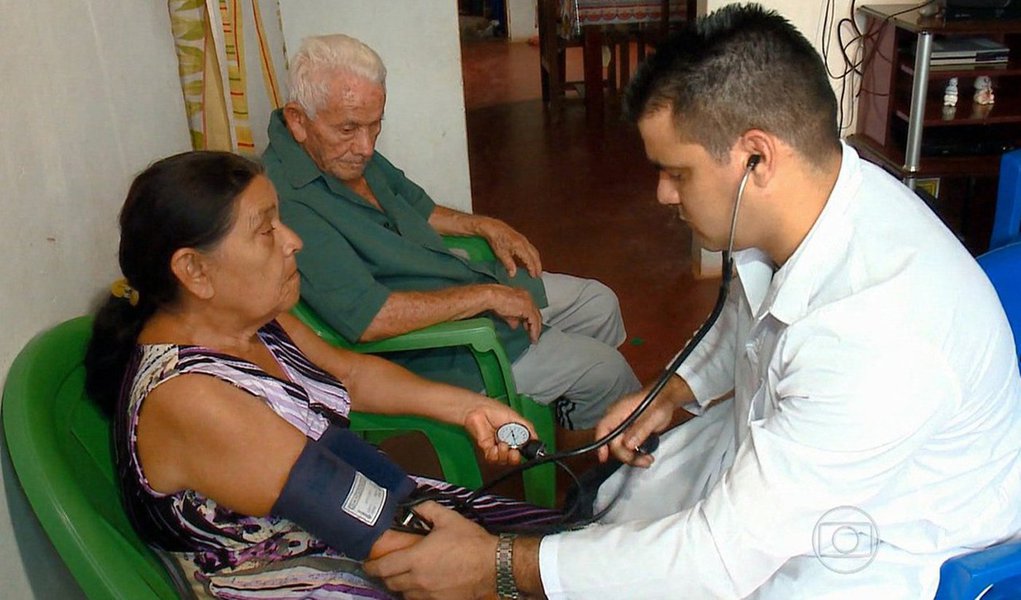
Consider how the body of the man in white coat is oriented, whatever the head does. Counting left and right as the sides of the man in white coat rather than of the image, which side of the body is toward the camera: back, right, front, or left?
left

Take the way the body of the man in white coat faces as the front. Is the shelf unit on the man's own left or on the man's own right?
on the man's own right

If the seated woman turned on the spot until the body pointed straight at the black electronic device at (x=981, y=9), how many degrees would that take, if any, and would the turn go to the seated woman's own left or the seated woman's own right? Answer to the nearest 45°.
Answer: approximately 45° to the seated woman's own left

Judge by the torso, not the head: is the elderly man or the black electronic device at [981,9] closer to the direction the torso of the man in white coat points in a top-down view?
the elderly man

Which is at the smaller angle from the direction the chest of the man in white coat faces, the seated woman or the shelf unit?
the seated woman

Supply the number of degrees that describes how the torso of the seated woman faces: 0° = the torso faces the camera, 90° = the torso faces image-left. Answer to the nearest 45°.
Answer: approximately 270°

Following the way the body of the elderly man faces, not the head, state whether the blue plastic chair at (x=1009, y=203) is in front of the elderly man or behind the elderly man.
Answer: in front

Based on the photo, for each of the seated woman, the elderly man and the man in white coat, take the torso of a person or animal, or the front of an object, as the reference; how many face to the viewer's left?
1

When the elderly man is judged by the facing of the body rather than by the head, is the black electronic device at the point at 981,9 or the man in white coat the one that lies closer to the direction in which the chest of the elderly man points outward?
the man in white coat

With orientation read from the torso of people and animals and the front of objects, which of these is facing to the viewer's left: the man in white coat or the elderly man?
the man in white coat

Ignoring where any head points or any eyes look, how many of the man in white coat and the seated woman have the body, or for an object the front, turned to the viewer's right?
1

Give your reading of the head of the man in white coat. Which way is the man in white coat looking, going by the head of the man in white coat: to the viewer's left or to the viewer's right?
to the viewer's left

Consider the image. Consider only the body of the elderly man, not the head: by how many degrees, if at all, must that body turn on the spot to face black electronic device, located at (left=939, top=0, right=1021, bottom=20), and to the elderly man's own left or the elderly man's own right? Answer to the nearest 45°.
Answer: approximately 90° to the elderly man's own left

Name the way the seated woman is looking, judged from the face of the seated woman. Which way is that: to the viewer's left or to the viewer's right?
to the viewer's right
